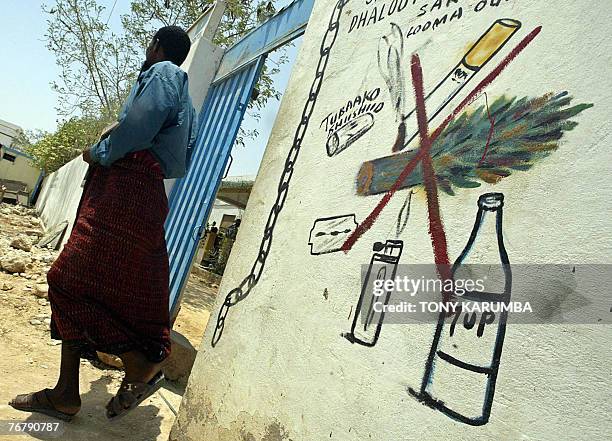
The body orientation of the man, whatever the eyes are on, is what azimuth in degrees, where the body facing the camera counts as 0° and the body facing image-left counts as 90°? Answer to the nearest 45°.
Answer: approximately 90°

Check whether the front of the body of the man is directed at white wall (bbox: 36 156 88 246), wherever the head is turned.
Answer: no

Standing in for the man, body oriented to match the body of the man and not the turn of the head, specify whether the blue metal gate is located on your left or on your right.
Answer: on your right
